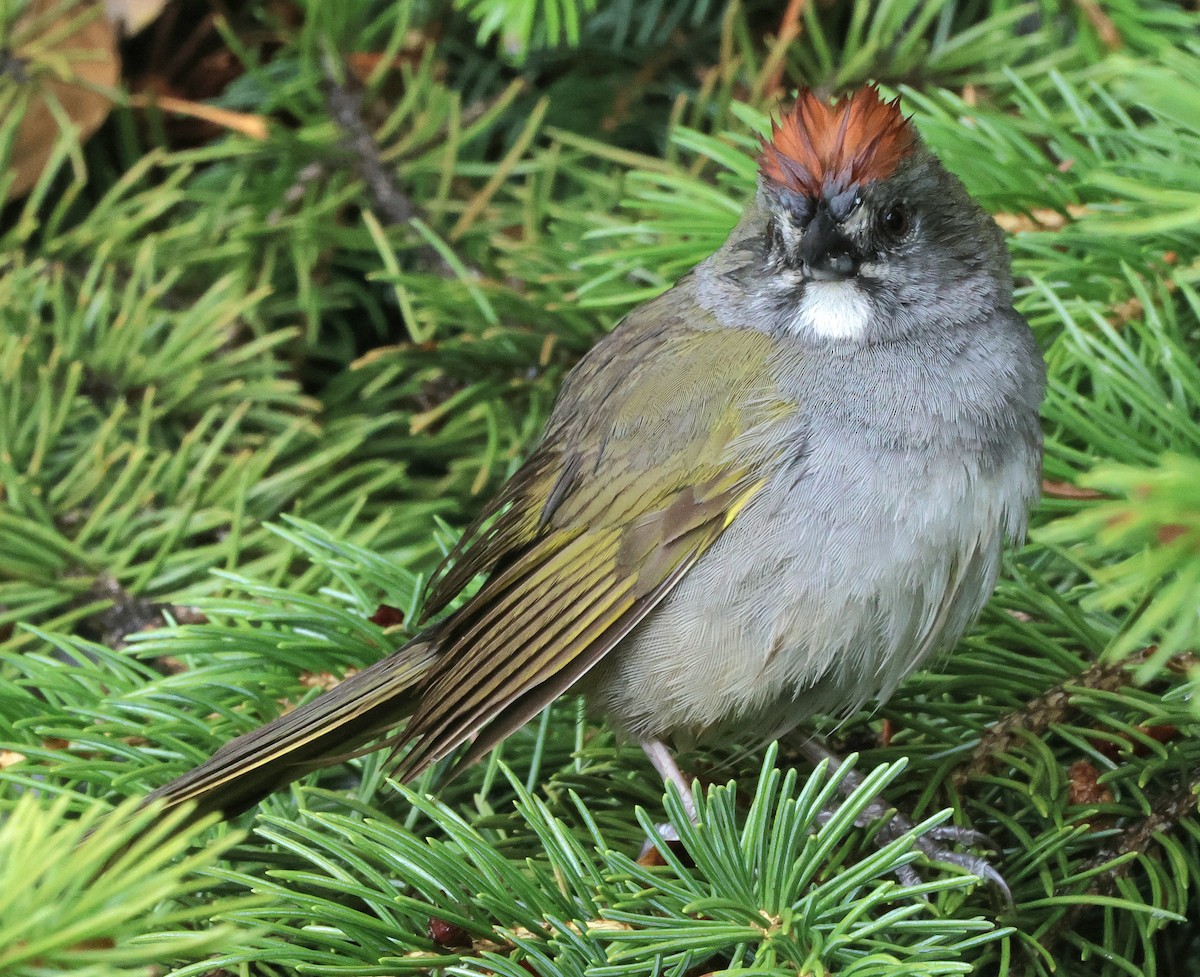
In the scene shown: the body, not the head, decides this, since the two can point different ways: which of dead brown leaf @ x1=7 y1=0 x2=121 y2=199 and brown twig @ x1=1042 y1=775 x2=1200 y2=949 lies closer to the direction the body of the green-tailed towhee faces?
the brown twig

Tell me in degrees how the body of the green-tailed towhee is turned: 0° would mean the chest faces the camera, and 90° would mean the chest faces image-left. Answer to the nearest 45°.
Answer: approximately 315°

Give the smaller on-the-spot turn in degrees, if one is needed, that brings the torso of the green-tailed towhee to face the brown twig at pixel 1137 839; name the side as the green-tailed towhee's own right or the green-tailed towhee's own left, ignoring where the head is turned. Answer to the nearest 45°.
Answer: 0° — it already faces it

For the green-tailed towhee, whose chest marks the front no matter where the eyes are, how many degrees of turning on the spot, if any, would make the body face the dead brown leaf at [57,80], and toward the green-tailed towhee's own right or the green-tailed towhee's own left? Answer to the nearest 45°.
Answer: approximately 180°

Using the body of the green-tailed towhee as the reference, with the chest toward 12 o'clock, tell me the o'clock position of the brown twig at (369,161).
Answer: The brown twig is roughly at 6 o'clock from the green-tailed towhee.
